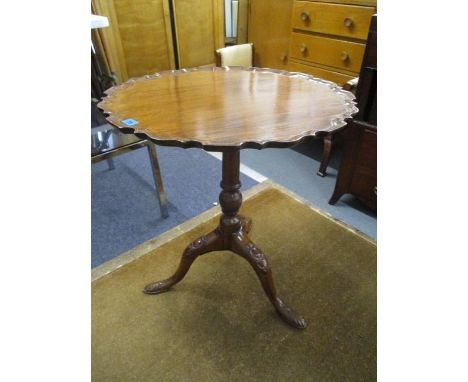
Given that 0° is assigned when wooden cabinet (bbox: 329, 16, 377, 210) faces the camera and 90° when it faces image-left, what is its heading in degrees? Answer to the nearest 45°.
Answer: approximately 45°

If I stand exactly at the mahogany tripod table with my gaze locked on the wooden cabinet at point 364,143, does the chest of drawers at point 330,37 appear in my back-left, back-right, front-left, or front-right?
front-left

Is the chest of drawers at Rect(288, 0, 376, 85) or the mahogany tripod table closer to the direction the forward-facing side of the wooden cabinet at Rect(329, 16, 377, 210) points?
the mahogany tripod table

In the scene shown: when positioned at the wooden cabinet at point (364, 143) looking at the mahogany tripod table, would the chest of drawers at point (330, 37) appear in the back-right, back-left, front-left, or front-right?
back-right

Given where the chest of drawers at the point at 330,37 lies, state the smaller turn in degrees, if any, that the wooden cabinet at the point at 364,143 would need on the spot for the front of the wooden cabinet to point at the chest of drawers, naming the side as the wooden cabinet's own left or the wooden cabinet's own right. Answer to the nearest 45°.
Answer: approximately 90° to the wooden cabinet's own right

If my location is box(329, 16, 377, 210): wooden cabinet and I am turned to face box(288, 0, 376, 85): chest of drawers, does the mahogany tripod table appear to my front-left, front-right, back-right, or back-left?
back-left

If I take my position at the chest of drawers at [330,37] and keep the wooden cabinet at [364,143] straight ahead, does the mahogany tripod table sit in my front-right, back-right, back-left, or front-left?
front-right

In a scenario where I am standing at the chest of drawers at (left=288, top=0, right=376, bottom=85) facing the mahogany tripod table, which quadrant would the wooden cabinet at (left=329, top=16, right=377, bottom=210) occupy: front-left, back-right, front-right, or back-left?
front-left

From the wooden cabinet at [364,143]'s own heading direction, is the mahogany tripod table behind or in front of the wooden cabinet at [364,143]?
in front

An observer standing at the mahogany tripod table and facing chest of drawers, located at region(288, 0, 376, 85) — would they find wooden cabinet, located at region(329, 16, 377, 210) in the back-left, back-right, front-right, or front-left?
front-right
